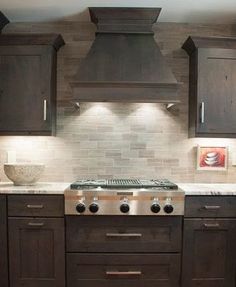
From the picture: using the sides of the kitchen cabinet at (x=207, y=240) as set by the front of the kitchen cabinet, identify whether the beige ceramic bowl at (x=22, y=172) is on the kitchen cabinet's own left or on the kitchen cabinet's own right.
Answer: on the kitchen cabinet's own right

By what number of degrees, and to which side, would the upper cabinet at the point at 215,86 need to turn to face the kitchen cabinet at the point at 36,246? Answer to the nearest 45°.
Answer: approximately 45° to its right

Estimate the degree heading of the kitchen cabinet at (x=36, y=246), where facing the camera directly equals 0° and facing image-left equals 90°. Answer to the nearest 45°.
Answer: approximately 0°

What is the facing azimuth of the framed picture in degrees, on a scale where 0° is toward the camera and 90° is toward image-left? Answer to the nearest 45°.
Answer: approximately 0°

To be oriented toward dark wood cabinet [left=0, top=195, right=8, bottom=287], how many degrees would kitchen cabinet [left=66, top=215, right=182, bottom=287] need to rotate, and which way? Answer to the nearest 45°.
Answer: approximately 90° to its right
